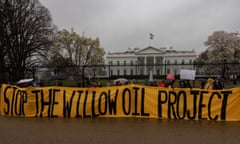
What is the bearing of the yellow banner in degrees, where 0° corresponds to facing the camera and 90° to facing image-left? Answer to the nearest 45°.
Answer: approximately 0°

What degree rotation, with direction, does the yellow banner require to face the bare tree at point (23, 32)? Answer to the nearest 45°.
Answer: approximately 135° to its right
